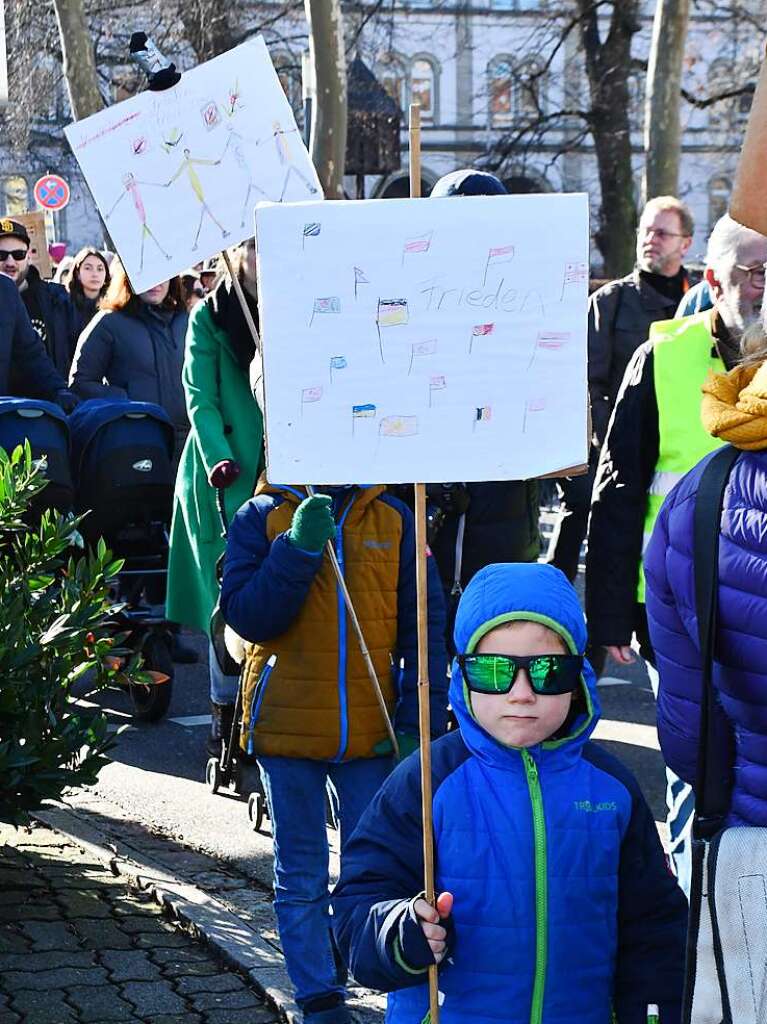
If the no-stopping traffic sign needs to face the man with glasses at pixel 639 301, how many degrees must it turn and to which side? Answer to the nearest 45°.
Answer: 0° — it already faces them

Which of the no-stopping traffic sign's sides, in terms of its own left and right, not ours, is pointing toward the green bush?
front

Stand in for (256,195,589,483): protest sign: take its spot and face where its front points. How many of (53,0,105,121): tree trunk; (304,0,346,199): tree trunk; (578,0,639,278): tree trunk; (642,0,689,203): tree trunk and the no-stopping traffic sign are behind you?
5

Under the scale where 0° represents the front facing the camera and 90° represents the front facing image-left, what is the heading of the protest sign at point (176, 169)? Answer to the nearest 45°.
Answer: approximately 0°

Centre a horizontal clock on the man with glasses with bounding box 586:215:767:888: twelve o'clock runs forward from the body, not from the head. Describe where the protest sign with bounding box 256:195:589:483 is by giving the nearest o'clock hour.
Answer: The protest sign is roughly at 2 o'clock from the man with glasses.

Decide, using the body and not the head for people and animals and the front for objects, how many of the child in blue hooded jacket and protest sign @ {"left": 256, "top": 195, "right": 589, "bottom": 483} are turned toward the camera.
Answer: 2

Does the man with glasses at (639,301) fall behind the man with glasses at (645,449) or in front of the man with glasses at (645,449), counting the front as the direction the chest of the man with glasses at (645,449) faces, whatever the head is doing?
behind

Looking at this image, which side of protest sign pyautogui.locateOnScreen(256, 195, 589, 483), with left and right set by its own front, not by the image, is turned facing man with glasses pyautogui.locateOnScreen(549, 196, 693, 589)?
back

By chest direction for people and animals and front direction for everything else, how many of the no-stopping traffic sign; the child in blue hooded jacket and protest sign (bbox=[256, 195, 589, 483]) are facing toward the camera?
3
